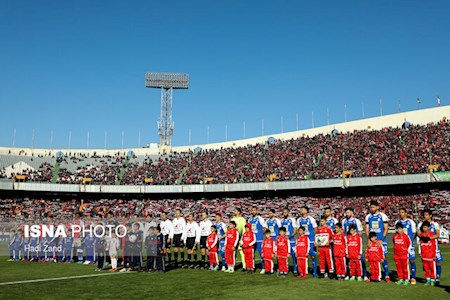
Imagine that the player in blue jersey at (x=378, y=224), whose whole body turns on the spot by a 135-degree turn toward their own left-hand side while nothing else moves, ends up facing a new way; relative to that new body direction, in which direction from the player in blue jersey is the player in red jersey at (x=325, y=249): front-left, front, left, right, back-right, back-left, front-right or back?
back

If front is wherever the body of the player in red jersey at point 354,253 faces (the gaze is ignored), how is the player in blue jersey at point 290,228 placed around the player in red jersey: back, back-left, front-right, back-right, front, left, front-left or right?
right

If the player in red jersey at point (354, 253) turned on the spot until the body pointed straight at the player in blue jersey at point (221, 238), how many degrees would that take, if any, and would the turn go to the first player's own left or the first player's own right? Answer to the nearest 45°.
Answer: approximately 45° to the first player's own right

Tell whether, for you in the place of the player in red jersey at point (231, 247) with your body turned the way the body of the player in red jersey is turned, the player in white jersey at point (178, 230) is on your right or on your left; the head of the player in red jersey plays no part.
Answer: on your right

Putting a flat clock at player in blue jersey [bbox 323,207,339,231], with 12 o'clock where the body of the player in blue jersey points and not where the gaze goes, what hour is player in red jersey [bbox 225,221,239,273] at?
The player in red jersey is roughly at 2 o'clock from the player in blue jersey.

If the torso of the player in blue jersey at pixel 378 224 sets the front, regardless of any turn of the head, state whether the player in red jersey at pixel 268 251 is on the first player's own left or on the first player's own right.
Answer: on the first player's own right

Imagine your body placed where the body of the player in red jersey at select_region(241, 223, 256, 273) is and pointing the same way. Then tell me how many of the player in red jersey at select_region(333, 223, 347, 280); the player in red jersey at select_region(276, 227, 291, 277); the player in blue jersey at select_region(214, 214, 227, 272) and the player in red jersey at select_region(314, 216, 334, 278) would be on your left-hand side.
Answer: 3

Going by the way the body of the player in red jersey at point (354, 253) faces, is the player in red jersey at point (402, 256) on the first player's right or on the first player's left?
on the first player's left

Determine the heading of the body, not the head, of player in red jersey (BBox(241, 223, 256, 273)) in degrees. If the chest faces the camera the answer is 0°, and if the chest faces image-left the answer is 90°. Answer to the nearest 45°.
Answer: approximately 45°

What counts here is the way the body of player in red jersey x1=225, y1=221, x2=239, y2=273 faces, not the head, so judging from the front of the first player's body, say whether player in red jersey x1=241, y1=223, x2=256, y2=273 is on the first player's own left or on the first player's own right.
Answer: on the first player's own left

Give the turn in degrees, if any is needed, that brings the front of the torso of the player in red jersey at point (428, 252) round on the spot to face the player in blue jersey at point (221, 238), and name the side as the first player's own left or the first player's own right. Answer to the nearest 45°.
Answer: approximately 45° to the first player's own right

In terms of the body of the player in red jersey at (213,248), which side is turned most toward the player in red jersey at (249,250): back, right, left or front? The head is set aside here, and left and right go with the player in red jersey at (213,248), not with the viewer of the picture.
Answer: left

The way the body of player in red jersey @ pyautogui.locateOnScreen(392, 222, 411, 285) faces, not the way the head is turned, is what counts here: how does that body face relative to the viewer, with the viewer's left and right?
facing the viewer and to the left of the viewer

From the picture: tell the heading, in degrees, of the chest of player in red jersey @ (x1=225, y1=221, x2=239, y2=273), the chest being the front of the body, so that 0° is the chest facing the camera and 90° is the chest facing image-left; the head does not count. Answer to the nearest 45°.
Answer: approximately 45°
